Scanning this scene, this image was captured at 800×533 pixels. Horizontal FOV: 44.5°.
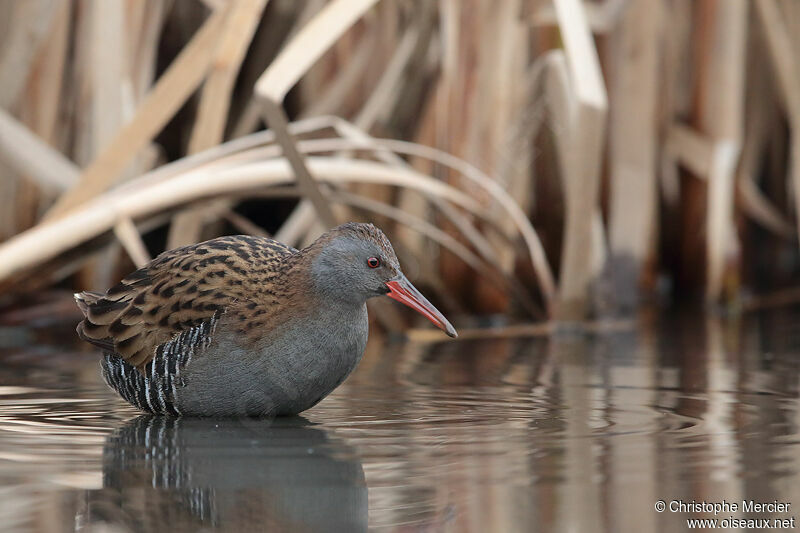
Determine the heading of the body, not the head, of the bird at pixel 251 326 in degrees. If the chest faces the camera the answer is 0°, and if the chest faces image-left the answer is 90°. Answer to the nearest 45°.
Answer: approximately 270°
